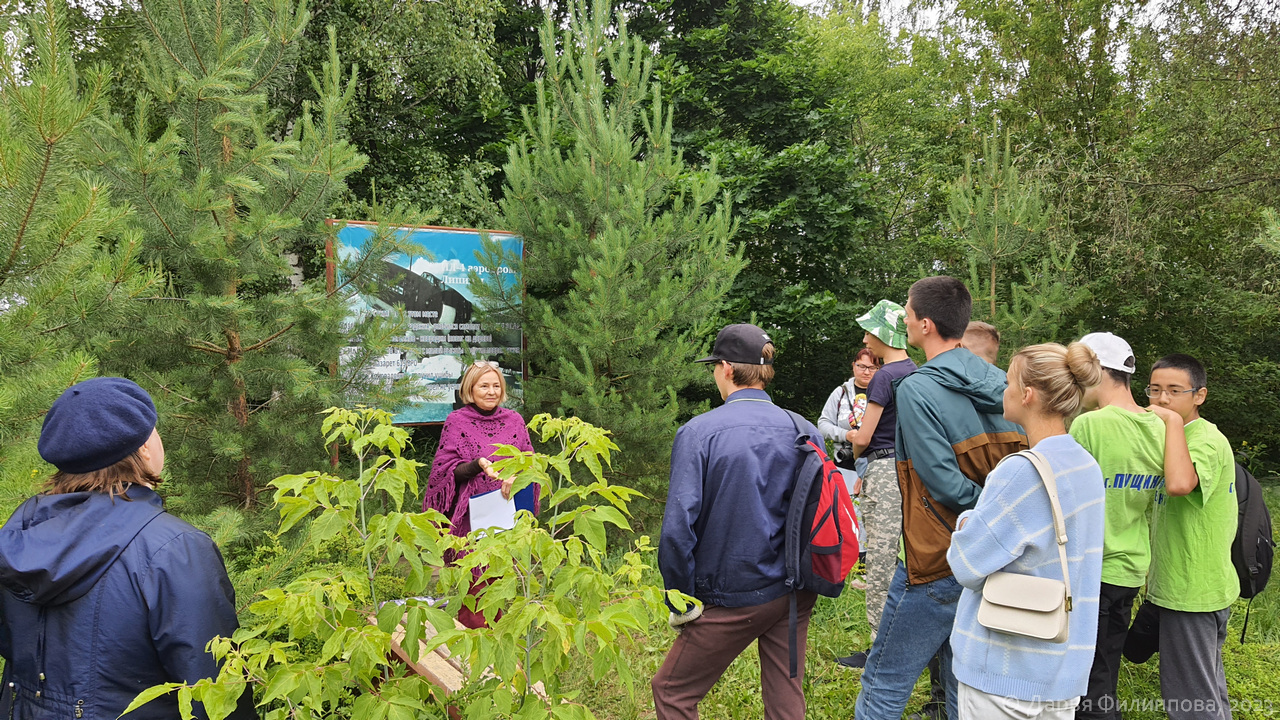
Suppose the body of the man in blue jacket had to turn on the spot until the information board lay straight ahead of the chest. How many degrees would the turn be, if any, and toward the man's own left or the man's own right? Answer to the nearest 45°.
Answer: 0° — they already face it

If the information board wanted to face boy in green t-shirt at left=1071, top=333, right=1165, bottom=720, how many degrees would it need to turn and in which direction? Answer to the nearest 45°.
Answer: approximately 45° to its left

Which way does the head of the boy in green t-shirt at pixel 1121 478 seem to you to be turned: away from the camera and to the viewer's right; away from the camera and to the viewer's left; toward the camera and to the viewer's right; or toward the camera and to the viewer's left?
away from the camera and to the viewer's left

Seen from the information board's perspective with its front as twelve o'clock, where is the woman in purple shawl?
The woman in purple shawl is roughly at 12 o'clock from the information board.

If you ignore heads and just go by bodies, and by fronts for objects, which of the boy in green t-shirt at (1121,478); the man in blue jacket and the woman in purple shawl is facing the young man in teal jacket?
the woman in purple shawl

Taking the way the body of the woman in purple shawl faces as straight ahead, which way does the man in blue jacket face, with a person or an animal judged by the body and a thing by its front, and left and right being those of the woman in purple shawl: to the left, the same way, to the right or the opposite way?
the opposite way

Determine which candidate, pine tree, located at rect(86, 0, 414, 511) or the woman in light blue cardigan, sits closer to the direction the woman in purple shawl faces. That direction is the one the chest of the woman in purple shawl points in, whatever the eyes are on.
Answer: the woman in light blue cardigan

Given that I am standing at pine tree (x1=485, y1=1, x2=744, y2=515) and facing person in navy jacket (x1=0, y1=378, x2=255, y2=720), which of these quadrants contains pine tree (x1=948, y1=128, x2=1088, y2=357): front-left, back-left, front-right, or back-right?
back-left

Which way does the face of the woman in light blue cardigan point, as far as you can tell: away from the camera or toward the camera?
away from the camera

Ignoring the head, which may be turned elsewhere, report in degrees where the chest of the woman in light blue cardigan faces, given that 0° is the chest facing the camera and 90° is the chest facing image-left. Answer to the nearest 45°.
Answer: approximately 135°

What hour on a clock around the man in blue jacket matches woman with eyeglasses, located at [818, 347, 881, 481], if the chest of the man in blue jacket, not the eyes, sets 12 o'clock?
The woman with eyeglasses is roughly at 2 o'clock from the man in blue jacket.
